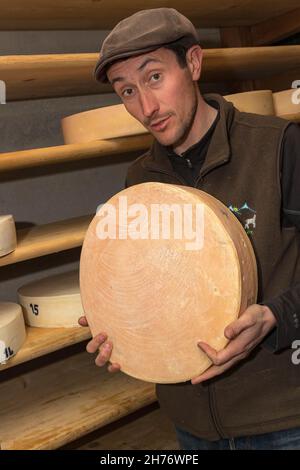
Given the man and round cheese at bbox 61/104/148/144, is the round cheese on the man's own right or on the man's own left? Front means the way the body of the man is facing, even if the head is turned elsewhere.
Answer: on the man's own right

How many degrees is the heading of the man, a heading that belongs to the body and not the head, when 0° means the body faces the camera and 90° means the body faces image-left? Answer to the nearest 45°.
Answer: approximately 45°

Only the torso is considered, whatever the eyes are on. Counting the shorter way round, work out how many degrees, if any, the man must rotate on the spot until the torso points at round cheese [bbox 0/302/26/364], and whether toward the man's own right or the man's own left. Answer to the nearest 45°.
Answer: approximately 90° to the man's own right

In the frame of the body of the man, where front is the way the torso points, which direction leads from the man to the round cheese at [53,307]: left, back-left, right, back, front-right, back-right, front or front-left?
right

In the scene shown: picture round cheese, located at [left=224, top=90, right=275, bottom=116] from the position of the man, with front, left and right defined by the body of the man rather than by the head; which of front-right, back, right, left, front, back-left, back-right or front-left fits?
back-right
